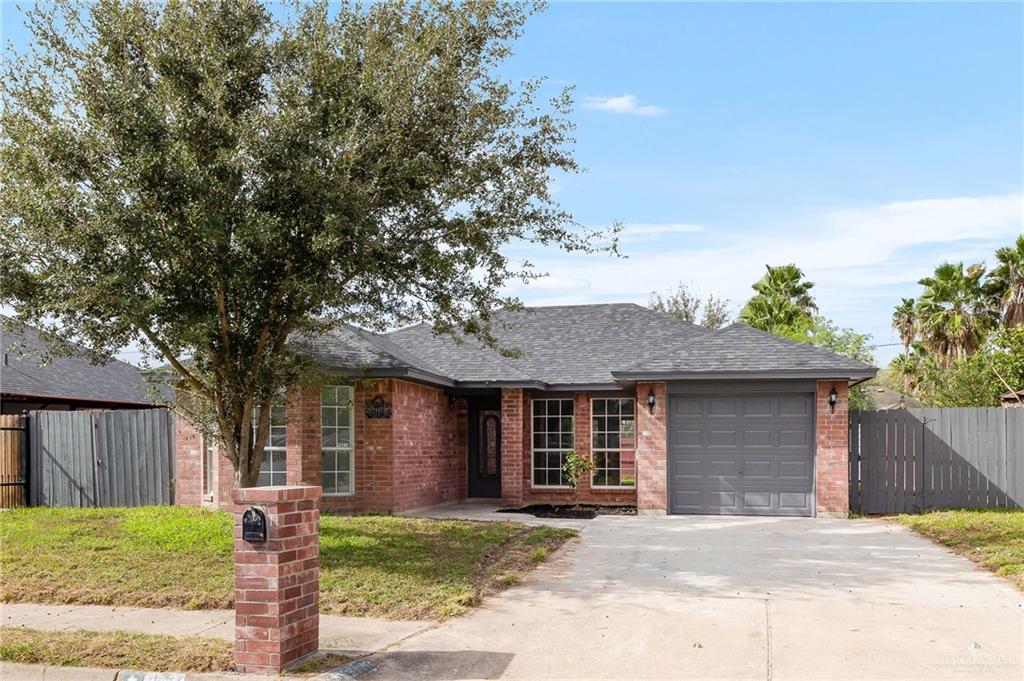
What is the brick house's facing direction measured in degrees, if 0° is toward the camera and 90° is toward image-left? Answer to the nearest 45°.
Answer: approximately 0°

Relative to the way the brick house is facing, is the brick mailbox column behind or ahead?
ahead

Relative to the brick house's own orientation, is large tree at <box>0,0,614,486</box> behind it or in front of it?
in front

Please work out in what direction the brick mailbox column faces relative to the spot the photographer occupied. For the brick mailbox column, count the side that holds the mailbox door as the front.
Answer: facing the viewer and to the left of the viewer

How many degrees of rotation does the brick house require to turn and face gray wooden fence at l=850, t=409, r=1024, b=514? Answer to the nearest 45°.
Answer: approximately 90° to its left

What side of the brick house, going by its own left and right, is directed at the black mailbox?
front

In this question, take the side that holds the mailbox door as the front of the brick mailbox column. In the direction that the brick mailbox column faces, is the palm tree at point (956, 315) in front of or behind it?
behind
